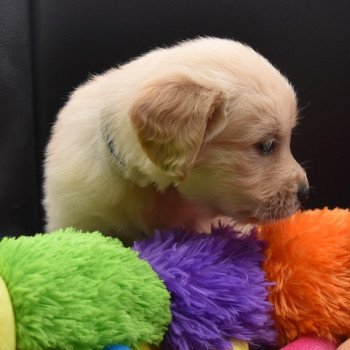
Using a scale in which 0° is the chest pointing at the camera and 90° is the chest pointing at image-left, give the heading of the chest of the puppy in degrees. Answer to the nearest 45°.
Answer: approximately 270°
